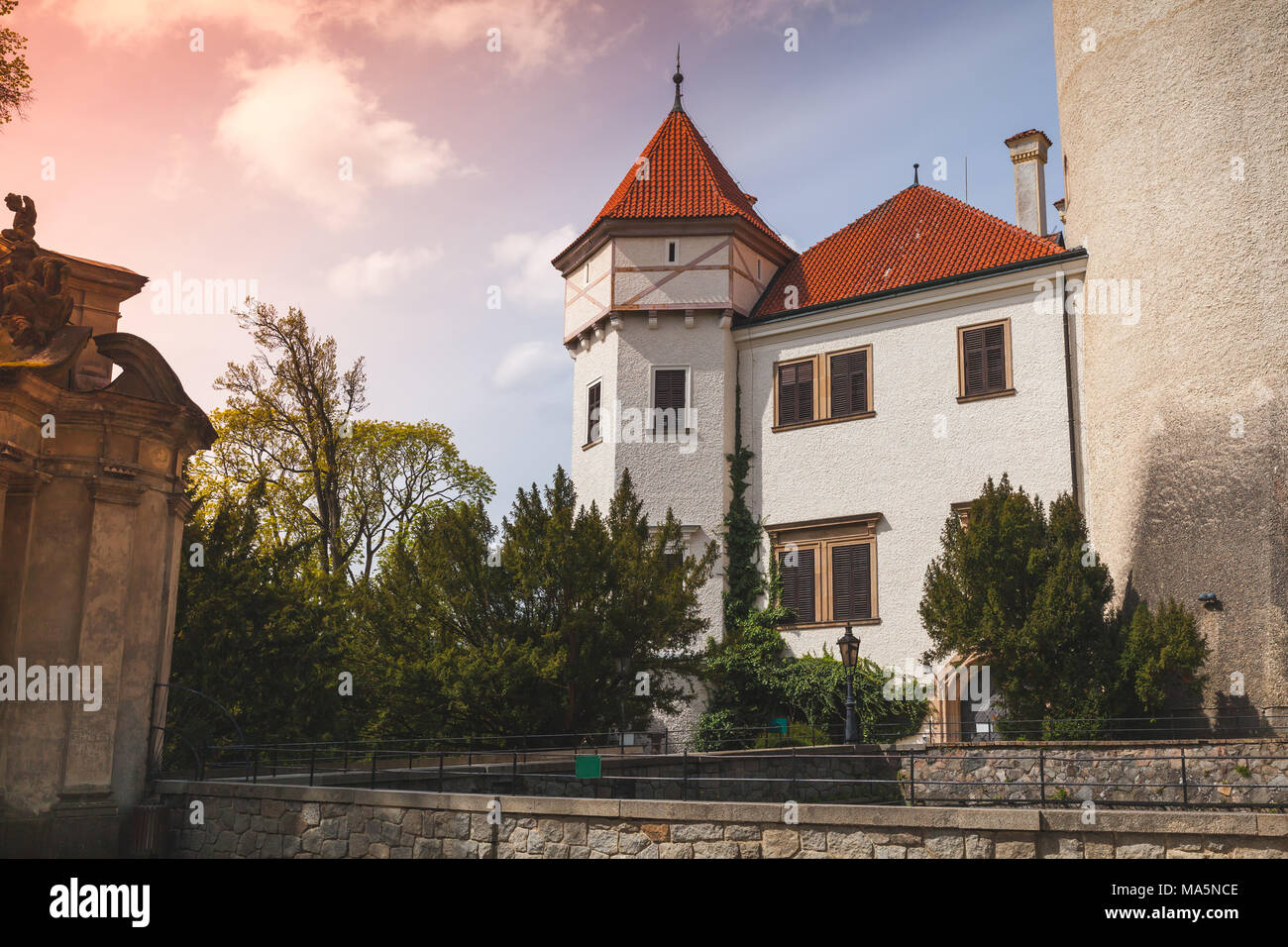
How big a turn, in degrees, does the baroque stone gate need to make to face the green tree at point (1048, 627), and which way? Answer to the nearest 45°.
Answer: approximately 90° to its left

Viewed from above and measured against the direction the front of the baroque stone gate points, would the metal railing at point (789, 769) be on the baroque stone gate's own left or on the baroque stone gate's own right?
on the baroque stone gate's own left

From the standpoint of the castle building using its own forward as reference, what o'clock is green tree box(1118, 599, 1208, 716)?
The green tree is roughly at 11 o'clock from the castle building.

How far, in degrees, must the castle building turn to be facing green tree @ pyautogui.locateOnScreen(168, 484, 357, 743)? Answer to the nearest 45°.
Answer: approximately 45° to its right

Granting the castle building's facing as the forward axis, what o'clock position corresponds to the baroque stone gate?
The baroque stone gate is roughly at 1 o'clock from the castle building.

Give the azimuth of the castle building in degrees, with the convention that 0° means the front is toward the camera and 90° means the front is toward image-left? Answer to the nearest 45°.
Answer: approximately 0°
